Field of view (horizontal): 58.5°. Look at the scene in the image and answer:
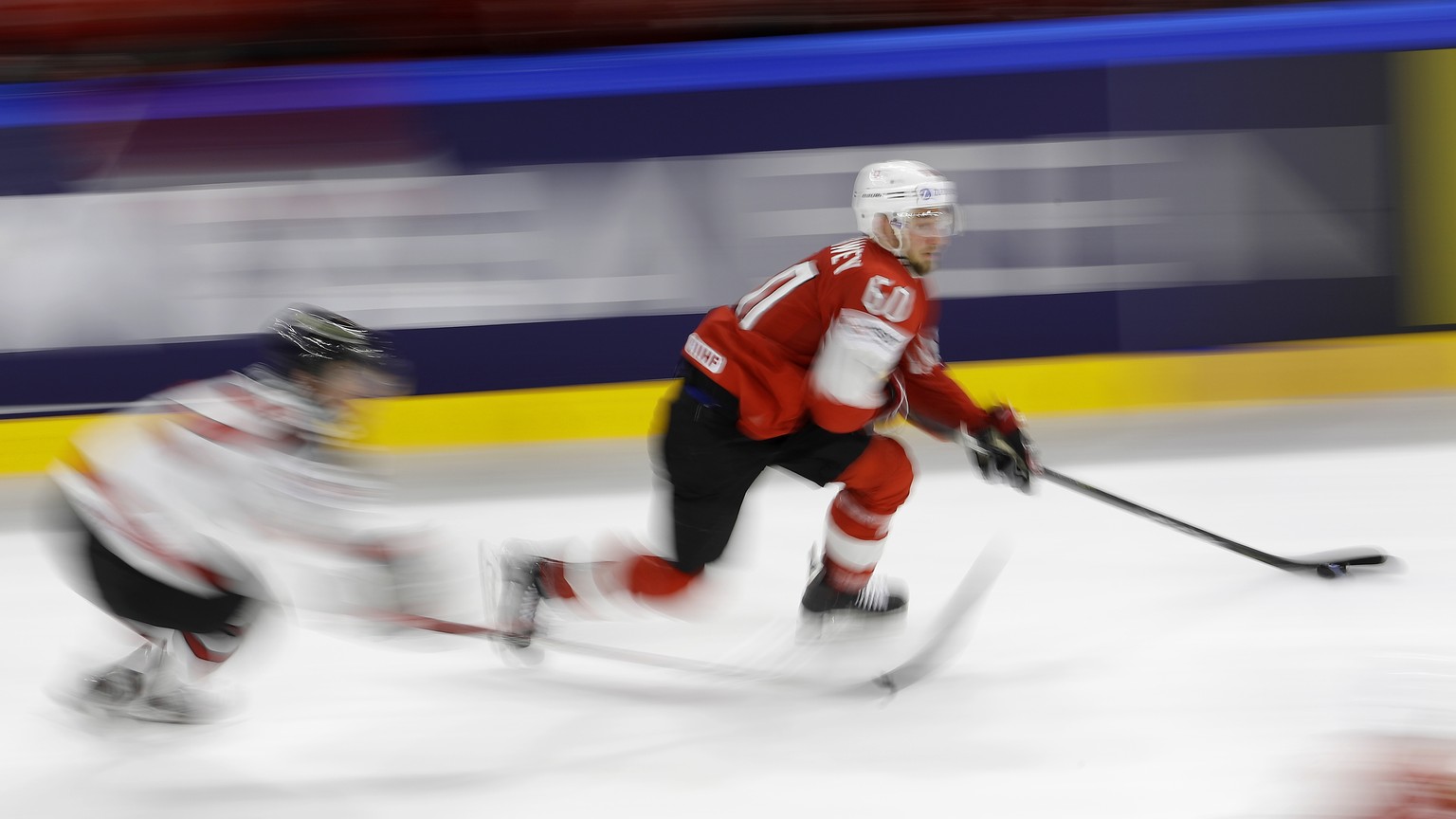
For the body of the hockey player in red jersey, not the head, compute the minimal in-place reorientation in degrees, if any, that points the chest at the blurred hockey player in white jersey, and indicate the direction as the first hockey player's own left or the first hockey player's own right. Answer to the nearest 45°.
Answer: approximately 135° to the first hockey player's own right

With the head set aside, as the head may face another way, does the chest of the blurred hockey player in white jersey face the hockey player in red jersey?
yes

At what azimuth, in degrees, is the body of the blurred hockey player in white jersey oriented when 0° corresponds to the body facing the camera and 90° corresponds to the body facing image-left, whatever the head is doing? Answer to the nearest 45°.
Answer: approximately 270°

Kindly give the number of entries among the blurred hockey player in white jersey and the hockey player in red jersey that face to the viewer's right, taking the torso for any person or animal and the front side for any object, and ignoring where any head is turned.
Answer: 2

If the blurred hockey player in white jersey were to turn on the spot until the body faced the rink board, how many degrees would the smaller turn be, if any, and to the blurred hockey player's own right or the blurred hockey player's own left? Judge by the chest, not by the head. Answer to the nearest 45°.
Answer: approximately 45° to the blurred hockey player's own left

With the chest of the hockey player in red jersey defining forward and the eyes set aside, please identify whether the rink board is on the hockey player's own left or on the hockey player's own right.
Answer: on the hockey player's own left

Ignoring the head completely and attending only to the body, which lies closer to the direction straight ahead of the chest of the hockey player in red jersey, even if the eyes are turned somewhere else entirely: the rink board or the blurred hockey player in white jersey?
the rink board

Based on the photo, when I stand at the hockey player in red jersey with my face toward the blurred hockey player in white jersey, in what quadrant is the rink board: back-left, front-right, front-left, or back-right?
back-right

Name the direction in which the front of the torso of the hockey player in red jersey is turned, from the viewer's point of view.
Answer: to the viewer's right
